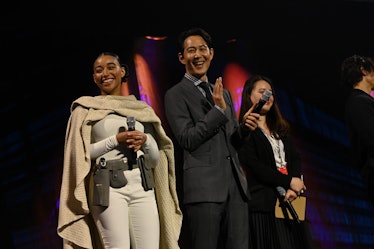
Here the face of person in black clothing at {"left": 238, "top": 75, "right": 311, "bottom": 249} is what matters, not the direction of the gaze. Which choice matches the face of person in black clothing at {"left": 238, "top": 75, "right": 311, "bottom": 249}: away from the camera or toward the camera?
toward the camera

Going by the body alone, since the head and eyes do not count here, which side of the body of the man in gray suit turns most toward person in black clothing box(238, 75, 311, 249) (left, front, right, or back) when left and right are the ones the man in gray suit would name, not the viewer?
left

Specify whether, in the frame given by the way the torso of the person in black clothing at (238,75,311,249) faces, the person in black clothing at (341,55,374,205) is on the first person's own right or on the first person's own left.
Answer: on the first person's own left

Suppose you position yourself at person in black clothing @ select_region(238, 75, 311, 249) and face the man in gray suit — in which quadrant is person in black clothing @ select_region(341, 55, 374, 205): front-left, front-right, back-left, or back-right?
back-left

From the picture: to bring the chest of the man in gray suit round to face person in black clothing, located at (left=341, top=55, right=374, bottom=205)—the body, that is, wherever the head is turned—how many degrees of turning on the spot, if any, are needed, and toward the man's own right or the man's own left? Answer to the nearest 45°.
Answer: approximately 90° to the man's own left

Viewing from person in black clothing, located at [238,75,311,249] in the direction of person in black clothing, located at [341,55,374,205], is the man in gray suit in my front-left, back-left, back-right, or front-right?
back-right
